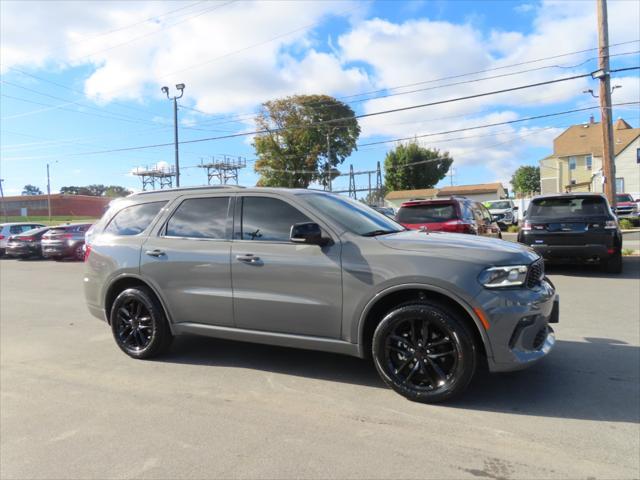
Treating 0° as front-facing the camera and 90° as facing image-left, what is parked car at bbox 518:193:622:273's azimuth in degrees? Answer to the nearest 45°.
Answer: approximately 180°

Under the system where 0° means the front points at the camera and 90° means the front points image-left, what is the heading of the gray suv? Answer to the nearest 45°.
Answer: approximately 315°

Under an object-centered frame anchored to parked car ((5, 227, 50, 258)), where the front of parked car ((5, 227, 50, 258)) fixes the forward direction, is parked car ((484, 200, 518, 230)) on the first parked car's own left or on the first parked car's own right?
on the first parked car's own right

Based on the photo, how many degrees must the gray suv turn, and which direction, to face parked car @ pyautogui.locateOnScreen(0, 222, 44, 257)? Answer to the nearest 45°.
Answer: approximately 180°

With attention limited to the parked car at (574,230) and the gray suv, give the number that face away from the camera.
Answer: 1

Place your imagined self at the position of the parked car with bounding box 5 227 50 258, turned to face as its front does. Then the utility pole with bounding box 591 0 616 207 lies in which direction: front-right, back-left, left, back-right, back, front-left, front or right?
right

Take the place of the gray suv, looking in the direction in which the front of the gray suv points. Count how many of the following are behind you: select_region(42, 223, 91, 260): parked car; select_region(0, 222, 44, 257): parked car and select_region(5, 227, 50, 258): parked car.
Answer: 3

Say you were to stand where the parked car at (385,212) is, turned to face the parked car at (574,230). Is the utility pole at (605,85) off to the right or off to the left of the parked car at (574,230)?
left

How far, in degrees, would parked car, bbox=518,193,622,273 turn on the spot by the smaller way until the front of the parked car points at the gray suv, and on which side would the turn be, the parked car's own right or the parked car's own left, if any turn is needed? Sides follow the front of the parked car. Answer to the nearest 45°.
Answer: approximately 180°

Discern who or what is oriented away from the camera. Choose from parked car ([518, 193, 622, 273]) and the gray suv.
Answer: the parked car

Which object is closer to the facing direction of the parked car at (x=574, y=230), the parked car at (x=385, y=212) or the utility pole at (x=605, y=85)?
the utility pole

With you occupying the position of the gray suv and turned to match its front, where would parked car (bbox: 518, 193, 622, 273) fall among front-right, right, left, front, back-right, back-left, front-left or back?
left
